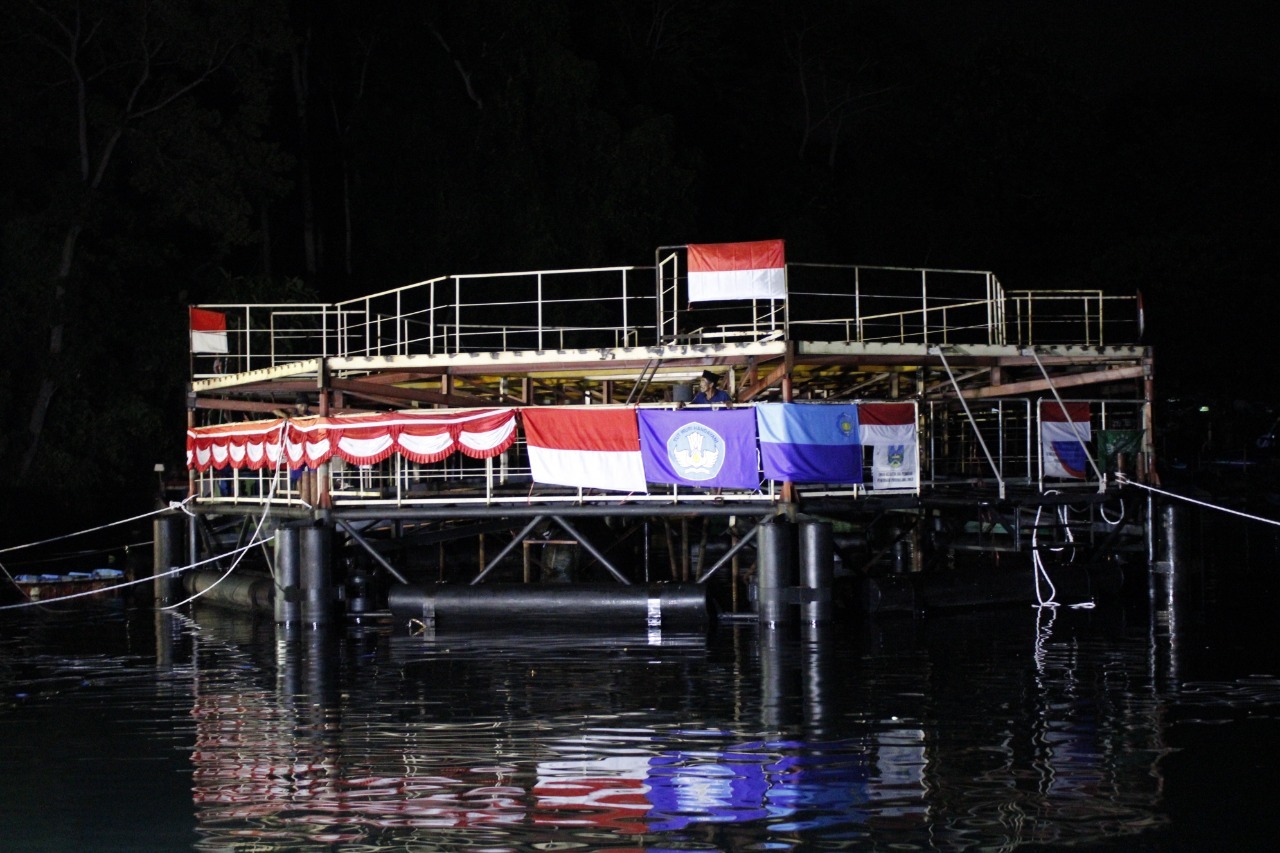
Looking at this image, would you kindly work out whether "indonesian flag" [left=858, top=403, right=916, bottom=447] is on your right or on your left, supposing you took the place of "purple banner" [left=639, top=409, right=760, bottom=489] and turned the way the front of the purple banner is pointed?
on your left

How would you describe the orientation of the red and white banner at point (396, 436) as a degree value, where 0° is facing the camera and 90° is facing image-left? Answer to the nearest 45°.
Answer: approximately 0°

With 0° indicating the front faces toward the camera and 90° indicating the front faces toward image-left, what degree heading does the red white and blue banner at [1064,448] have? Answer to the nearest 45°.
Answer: approximately 0°

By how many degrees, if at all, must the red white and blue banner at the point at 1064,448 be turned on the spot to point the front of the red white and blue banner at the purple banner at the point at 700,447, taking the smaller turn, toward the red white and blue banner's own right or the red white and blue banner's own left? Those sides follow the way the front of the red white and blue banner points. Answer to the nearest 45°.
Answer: approximately 45° to the red white and blue banner's own right

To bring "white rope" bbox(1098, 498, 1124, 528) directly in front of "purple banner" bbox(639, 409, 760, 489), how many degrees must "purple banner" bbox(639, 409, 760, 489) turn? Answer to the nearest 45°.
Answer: approximately 135° to its left

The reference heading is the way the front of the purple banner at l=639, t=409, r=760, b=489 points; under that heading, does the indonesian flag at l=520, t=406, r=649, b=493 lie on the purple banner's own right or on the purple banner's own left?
on the purple banner's own right

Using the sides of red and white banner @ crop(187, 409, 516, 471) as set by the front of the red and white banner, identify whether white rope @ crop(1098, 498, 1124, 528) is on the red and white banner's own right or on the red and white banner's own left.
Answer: on the red and white banner's own left

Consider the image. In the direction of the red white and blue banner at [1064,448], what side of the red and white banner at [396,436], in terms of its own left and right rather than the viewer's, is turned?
left
